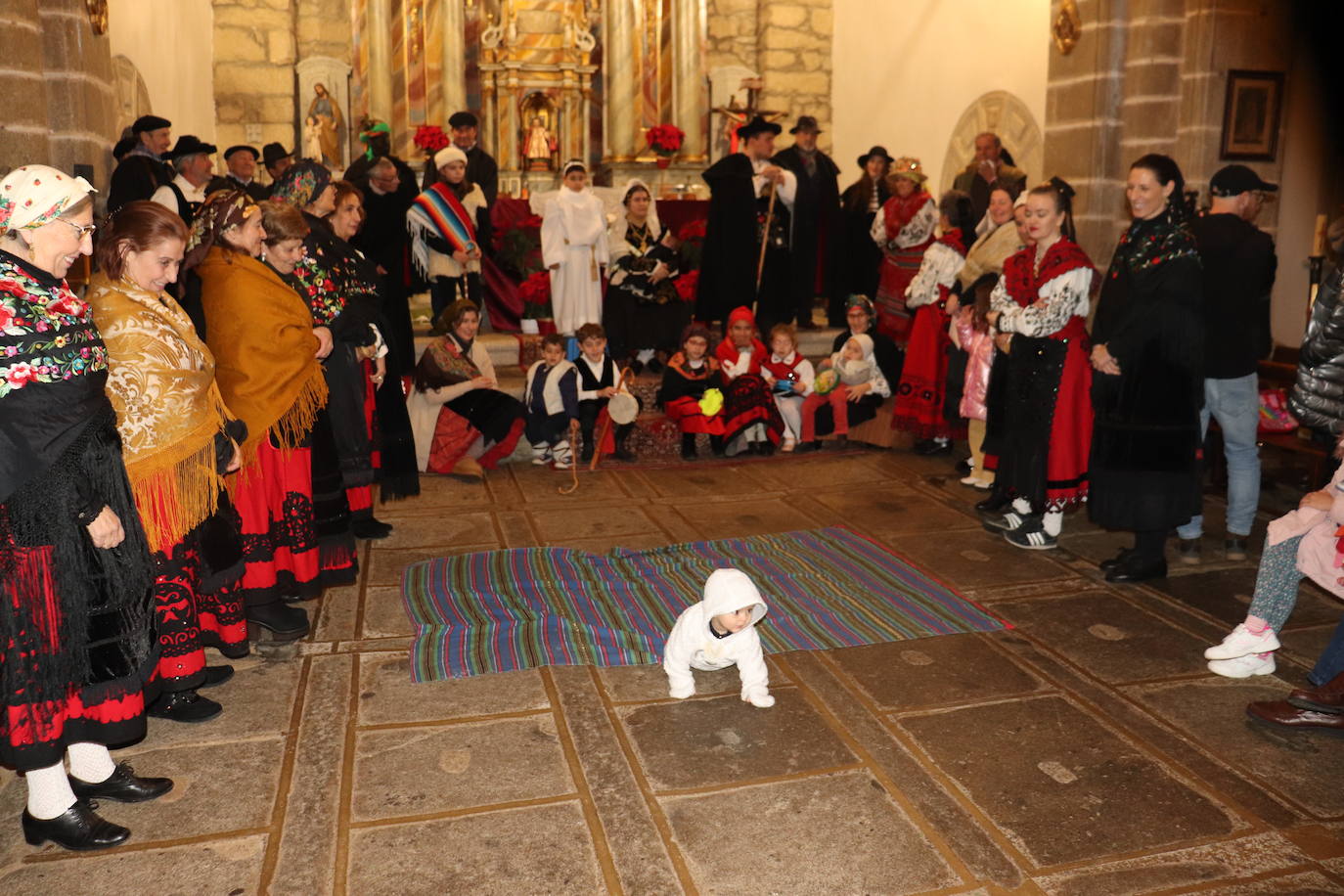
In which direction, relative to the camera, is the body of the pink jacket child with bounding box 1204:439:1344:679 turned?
to the viewer's left

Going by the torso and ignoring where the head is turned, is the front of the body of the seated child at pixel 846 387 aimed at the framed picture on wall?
no

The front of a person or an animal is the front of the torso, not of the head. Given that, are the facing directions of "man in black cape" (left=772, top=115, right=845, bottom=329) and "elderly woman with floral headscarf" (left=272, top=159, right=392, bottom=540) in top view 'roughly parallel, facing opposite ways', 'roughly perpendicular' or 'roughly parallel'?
roughly perpendicular

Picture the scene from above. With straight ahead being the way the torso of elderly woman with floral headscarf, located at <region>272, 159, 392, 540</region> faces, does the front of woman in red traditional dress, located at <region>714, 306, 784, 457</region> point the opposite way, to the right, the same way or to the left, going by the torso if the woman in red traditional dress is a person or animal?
to the right

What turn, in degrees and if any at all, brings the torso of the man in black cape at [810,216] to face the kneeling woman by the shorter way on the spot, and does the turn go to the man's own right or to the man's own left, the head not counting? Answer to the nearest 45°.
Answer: approximately 45° to the man's own right

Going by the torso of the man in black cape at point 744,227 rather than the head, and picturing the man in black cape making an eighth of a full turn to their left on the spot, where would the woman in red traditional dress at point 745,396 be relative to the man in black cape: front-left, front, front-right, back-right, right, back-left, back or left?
right

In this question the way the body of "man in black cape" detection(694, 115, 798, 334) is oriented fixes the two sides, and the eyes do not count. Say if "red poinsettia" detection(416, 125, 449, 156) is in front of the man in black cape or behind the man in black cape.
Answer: behind

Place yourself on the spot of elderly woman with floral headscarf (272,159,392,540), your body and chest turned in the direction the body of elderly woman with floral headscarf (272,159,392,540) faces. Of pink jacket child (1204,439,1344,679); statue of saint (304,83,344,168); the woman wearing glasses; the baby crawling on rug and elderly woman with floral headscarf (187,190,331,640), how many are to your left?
1

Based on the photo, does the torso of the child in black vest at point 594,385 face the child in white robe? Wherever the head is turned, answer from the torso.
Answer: no

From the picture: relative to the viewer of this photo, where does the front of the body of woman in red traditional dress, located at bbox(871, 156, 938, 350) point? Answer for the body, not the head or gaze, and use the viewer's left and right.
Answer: facing the viewer and to the left of the viewer

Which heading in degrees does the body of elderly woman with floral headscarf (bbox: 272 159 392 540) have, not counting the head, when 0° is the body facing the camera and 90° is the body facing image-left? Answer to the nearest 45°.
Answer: approximately 270°

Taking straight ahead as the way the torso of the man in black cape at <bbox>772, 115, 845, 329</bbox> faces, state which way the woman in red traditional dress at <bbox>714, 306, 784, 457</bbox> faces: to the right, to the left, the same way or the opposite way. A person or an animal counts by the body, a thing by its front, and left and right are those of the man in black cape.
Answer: the same way

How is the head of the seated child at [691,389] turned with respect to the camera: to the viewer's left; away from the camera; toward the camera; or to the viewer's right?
toward the camera

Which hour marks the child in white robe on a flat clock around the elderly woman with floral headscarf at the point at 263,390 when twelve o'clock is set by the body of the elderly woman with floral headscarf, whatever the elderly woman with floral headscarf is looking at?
The child in white robe is roughly at 10 o'clock from the elderly woman with floral headscarf.

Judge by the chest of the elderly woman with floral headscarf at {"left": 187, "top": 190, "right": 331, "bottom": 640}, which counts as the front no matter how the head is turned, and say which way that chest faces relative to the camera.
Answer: to the viewer's right

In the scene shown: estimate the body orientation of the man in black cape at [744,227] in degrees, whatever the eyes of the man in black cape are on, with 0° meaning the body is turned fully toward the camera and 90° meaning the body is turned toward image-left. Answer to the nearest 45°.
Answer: approximately 315°
